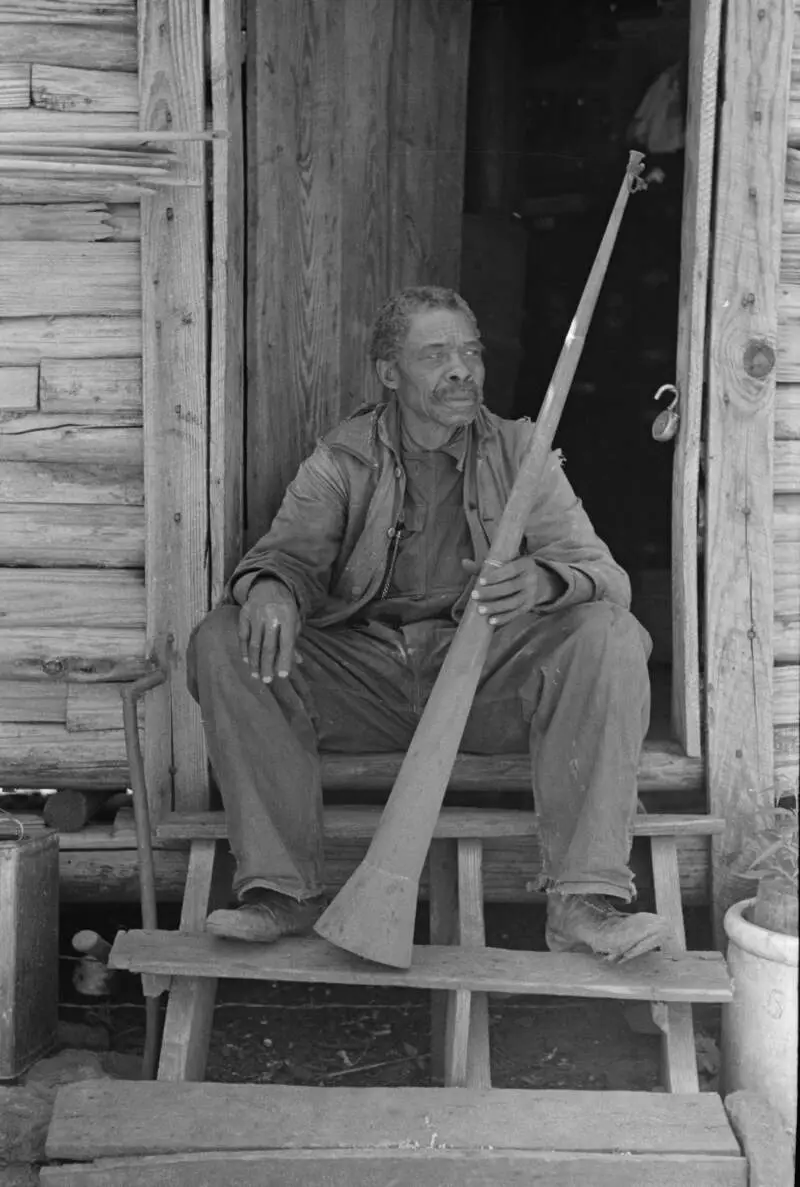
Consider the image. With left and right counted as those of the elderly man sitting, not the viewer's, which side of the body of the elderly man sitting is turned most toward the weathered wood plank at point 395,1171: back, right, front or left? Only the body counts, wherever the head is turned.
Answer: front

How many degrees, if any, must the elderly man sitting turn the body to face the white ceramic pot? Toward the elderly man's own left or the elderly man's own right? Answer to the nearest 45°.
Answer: approximately 45° to the elderly man's own left

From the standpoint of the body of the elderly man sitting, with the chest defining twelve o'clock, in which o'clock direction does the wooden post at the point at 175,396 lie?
The wooden post is roughly at 4 o'clock from the elderly man sitting.

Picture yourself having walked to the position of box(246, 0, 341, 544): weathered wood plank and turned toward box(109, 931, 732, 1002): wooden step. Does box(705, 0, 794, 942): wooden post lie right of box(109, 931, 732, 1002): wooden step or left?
left

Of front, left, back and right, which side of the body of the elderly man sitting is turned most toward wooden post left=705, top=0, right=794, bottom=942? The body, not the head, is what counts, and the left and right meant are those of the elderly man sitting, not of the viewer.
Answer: left

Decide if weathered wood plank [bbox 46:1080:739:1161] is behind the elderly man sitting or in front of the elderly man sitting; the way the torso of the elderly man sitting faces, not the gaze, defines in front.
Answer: in front

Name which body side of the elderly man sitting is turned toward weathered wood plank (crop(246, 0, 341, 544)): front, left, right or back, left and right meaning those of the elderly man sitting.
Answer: back

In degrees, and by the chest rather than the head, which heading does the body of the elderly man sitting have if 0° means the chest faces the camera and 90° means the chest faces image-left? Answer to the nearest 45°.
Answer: approximately 0°
